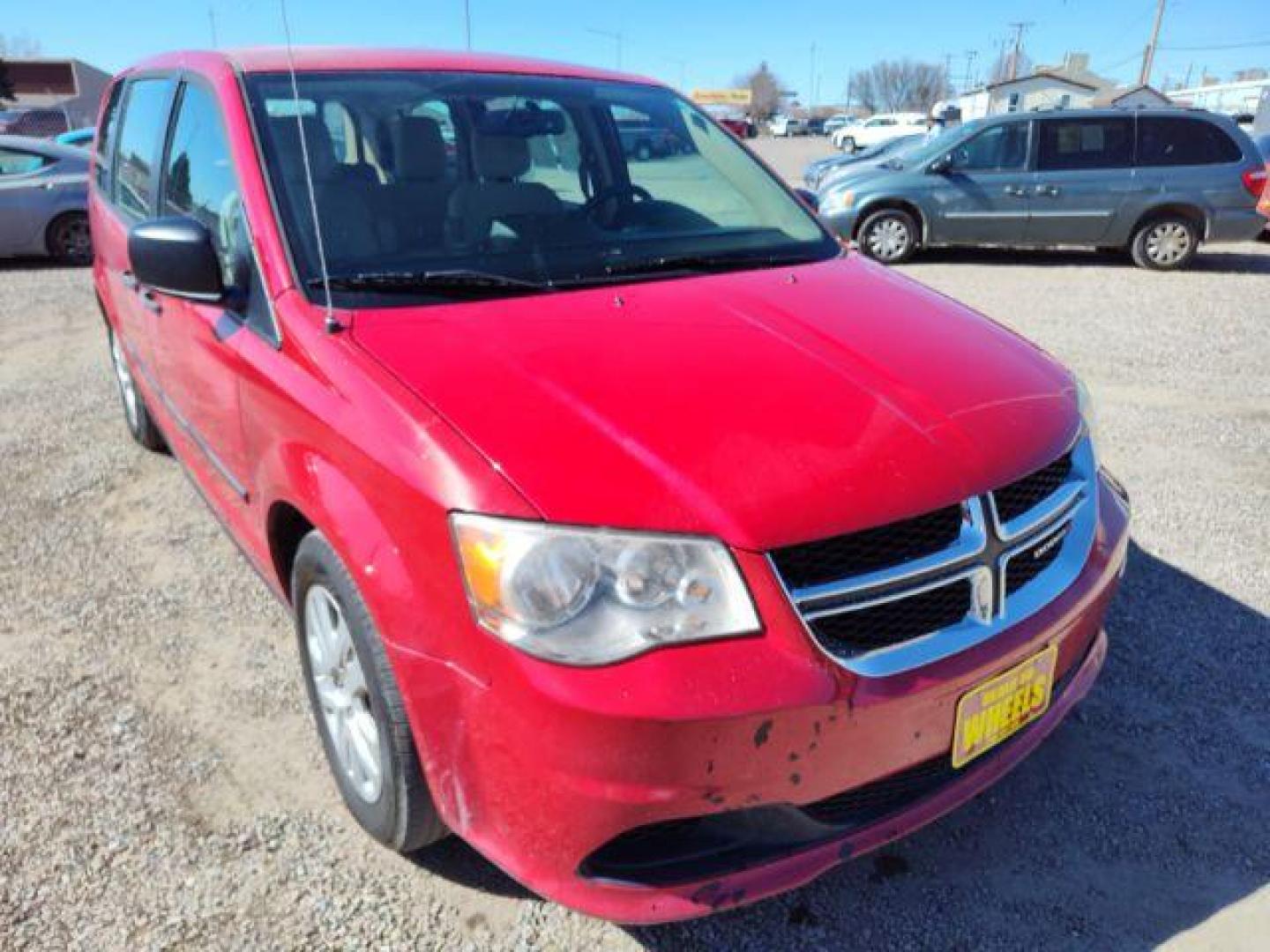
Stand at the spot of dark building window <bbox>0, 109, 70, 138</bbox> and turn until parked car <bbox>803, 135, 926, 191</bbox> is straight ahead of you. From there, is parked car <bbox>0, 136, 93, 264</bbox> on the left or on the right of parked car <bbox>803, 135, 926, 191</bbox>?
right

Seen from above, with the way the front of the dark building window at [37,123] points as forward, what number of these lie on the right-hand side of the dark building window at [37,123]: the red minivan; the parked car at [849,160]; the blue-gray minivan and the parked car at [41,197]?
0

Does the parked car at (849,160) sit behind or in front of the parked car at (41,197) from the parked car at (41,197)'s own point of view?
behind

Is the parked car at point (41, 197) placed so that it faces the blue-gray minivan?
no

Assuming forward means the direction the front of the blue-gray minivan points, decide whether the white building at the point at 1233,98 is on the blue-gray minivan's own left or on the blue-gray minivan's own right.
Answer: on the blue-gray minivan's own right

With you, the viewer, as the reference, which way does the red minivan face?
facing the viewer and to the right of the viewer

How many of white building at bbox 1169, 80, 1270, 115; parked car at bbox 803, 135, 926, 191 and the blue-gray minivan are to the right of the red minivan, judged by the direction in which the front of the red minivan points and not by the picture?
0

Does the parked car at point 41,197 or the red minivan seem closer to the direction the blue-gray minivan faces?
the parked car

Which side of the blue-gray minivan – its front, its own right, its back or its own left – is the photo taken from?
left

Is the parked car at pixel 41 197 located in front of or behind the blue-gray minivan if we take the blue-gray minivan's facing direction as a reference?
in front

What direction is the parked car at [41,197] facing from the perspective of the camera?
to the viewer's left

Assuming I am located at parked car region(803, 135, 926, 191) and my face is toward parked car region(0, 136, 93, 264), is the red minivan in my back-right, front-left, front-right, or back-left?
front-left

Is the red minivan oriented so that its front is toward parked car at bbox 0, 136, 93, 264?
no
